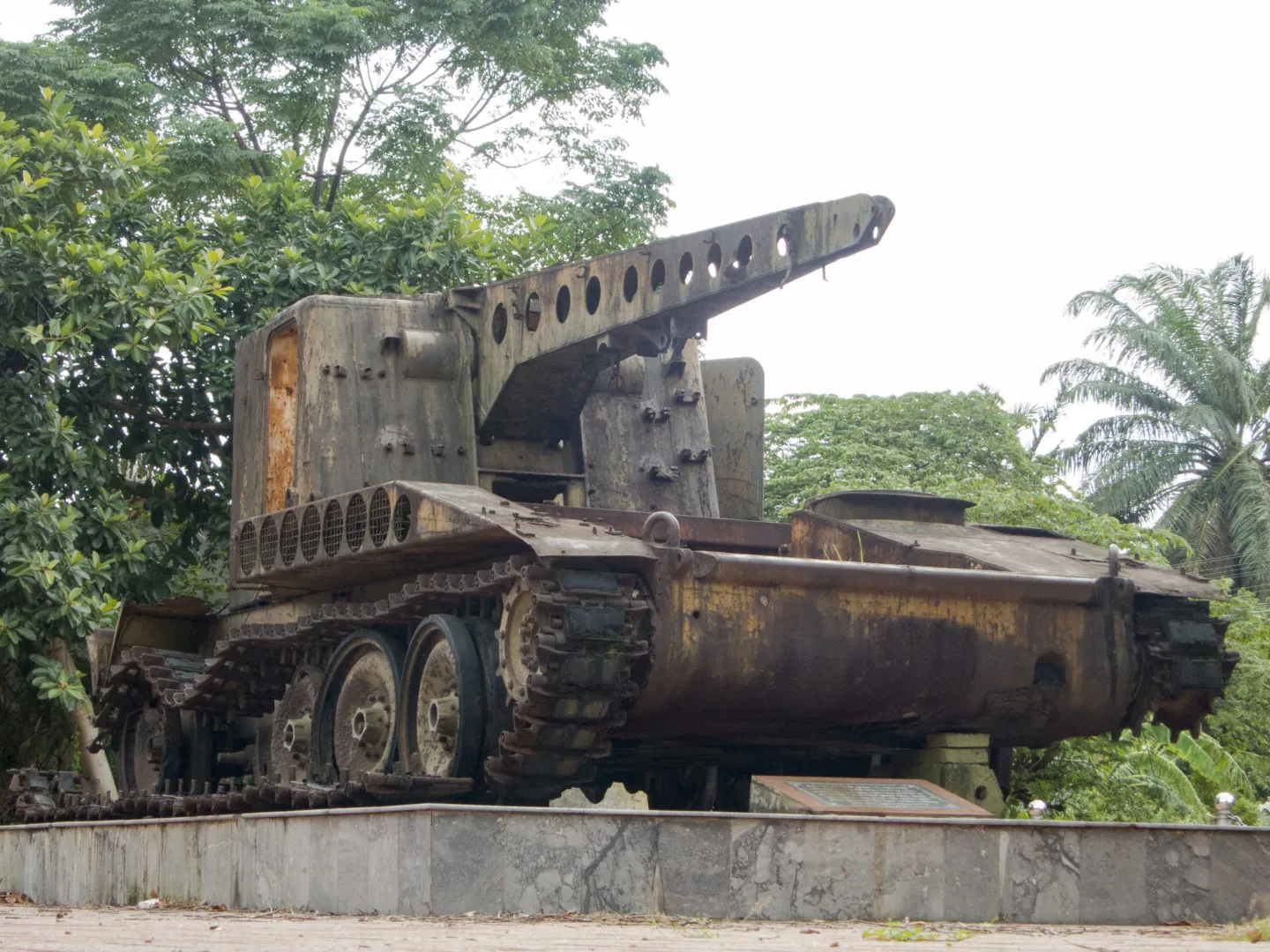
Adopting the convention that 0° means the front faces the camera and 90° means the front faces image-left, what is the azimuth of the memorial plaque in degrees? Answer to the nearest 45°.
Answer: approximately 315°

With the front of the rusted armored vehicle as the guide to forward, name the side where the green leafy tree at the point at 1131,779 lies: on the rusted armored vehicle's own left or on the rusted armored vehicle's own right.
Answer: on the rusted armored vehicle's own left

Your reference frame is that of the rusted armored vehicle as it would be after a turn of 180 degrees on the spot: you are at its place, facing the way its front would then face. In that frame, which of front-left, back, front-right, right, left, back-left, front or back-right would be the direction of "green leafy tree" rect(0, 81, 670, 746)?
front

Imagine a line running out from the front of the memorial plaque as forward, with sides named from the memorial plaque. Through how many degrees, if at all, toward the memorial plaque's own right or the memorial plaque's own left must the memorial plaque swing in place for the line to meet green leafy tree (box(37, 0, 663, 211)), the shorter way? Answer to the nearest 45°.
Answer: approximately 180°

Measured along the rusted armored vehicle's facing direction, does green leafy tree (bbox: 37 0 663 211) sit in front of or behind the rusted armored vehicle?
behind

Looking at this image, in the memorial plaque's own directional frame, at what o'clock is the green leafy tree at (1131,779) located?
The green leafy tree is roughly at 8 o'clock from the memorial plaque.

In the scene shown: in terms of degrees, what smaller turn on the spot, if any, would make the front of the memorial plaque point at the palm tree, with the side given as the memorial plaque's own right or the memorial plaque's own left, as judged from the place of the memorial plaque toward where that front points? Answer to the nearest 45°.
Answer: approximately 135° to the memorial plaque's own left

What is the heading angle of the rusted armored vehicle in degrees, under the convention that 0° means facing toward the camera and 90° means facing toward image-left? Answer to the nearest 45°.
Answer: approximately 315°
